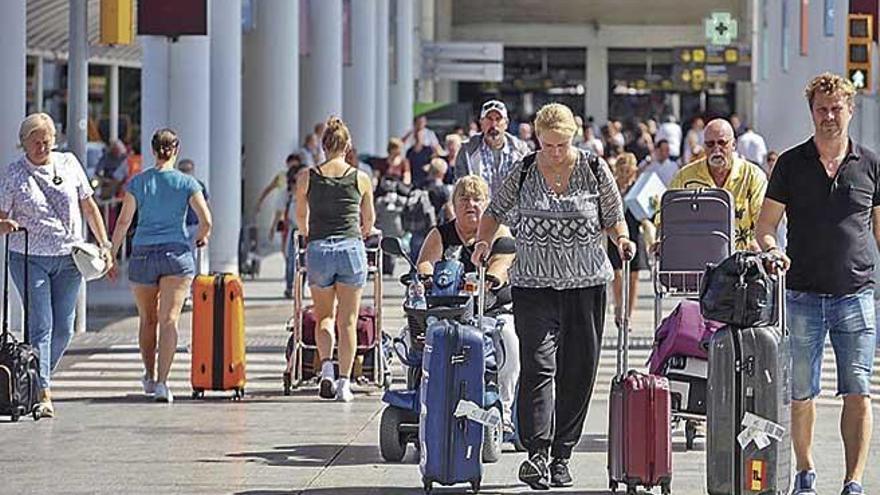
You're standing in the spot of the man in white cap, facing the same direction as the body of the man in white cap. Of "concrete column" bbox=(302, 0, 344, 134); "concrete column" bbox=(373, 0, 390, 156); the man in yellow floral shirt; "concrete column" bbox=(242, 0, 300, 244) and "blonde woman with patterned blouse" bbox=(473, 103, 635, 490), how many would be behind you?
3

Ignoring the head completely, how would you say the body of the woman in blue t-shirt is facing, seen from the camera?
away from the camera

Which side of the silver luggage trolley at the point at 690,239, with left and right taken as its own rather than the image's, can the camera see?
front

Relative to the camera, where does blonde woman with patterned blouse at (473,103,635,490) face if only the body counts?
toward the camera

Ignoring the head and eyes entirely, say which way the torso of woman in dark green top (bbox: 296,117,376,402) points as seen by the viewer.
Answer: away from the camera

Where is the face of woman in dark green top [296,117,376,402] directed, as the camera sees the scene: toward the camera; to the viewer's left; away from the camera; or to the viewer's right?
away from the camera

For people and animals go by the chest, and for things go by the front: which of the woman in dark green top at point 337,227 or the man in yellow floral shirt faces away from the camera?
the woman in dark green top

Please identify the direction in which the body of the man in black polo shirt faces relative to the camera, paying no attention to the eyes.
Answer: toward the camera

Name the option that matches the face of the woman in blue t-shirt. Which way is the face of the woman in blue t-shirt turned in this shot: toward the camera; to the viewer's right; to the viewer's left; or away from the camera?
away from the camera

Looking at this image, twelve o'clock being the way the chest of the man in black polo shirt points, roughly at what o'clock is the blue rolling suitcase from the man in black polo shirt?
The blue rolling suitcase is roughly at 3 o'clock from the man in black polo shirt.

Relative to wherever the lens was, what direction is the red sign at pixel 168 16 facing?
facing the viewer

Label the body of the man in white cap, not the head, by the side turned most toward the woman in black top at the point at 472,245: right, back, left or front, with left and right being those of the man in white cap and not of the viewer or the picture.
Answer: front
